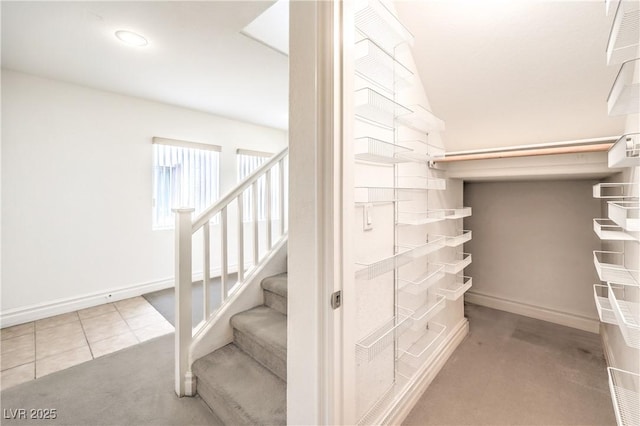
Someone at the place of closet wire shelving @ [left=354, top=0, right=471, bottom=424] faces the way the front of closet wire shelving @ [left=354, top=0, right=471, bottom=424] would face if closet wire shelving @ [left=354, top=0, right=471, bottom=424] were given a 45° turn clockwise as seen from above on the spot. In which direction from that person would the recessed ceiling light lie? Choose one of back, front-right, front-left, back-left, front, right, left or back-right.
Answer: right

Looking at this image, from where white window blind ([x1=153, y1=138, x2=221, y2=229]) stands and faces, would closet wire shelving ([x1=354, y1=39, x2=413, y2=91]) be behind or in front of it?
in front

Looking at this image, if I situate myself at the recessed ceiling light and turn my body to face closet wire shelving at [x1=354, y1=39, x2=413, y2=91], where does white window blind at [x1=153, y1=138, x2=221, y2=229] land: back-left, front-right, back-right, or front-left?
back-left

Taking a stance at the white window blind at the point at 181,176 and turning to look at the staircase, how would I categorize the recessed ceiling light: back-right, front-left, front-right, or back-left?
front-right

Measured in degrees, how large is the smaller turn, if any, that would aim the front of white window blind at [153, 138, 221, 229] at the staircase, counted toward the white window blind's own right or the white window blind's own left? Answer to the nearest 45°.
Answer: approximately 45° to the white window blind's own right

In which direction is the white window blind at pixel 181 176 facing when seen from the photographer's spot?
facing the viewer and to the right of the viewer

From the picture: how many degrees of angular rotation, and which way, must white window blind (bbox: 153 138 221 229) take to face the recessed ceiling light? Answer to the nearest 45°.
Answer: approximately 45° to its right

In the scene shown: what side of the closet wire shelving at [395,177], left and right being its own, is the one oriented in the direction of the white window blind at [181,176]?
back

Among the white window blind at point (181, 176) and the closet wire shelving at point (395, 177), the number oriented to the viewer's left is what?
0
